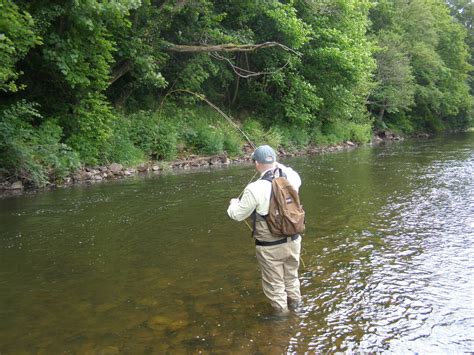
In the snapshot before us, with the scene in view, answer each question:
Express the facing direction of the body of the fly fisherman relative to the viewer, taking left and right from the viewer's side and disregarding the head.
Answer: facing away from the viewer and to the left of the viewer

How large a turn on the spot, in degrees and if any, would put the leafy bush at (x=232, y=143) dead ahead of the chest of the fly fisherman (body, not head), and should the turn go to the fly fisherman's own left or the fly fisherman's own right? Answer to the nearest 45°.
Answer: approximately 45° to the fly fisherman's own right

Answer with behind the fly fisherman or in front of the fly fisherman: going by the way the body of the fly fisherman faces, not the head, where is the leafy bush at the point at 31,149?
in front

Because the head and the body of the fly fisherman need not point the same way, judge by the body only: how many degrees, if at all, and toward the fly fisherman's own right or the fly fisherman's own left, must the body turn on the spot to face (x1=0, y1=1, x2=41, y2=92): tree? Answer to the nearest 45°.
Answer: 0° — they already face it

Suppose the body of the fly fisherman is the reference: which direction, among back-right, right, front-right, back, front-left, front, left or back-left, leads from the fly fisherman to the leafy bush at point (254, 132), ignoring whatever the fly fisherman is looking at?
front-right

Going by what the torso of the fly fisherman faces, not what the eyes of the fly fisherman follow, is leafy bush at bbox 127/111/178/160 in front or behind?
in front

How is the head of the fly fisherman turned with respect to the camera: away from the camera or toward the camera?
away from the camera

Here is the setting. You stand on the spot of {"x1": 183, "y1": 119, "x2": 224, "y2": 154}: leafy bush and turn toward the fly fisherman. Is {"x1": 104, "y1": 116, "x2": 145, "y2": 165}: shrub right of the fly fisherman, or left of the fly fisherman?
right
